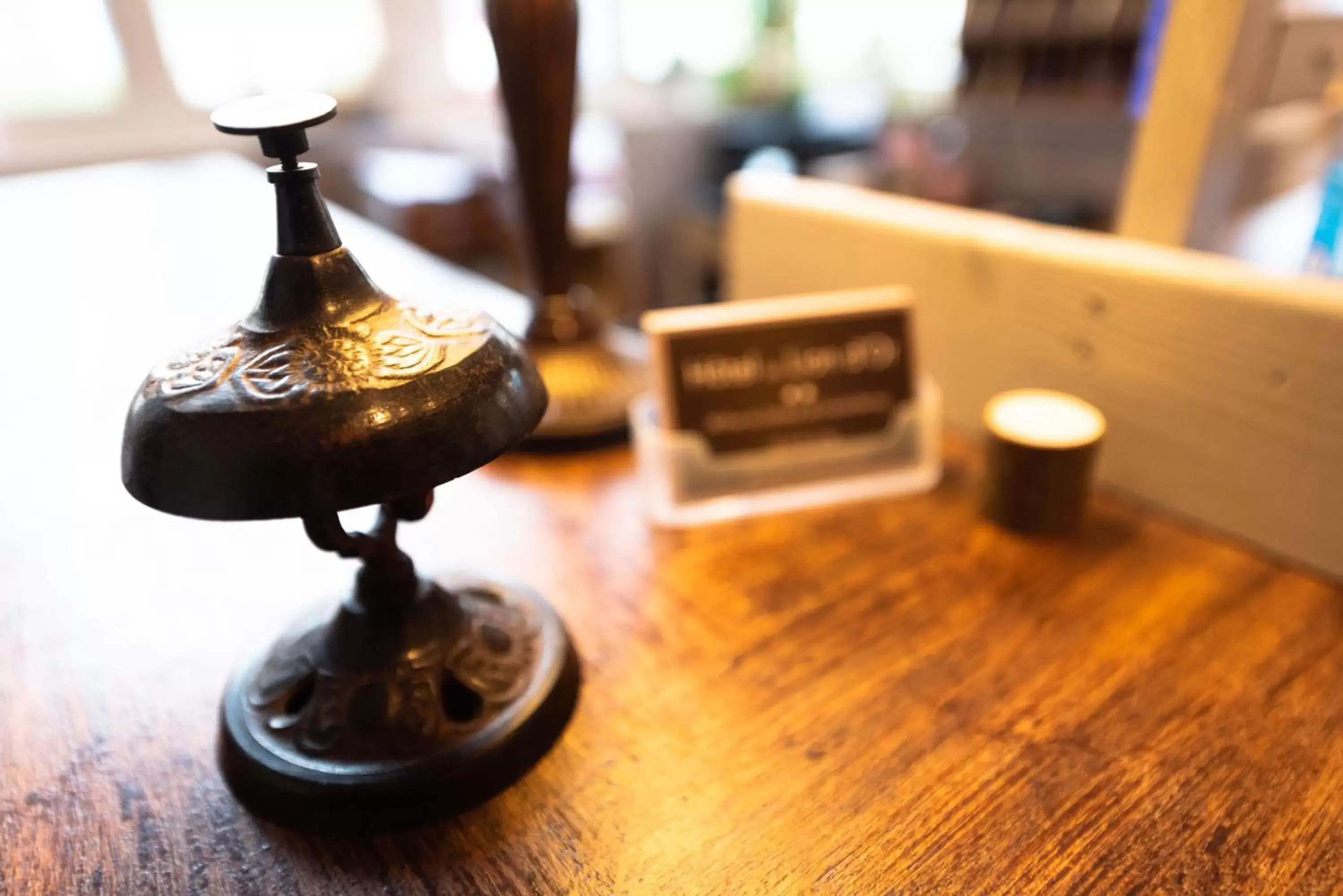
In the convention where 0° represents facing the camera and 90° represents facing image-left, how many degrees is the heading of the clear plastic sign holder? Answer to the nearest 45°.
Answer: approximately 0°
